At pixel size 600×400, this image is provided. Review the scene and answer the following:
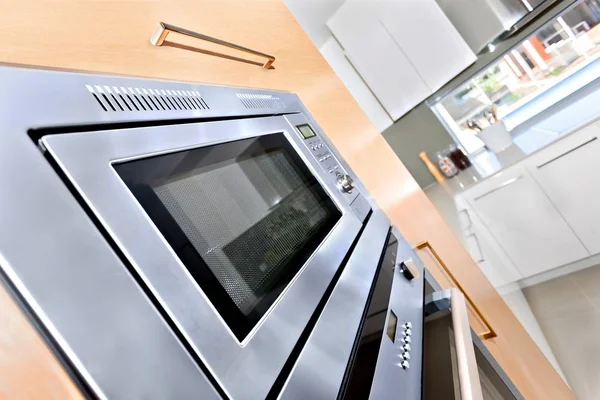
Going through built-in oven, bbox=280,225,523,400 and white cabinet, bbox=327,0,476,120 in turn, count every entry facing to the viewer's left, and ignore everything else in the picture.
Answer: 0

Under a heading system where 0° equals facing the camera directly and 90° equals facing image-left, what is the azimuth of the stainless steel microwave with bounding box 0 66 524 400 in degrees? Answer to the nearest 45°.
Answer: approximately 315°

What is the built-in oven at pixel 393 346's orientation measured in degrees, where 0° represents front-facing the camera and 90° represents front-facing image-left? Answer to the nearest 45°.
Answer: approximately 315°

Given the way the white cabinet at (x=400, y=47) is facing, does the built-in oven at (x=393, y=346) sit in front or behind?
in front

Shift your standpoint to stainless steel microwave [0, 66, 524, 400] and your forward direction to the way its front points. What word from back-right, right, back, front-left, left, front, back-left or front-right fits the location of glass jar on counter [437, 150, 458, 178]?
left

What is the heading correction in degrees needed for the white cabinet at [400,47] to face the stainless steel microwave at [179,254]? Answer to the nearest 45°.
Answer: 0° — it already faces it

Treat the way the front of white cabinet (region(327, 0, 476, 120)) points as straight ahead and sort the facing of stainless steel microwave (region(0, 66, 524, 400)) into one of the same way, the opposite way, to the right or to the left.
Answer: to the left

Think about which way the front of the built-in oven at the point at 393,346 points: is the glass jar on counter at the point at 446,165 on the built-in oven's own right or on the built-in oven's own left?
on the built-in oven's own left

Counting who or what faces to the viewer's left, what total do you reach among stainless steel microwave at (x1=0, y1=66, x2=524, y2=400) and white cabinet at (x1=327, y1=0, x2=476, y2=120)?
0
